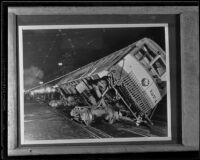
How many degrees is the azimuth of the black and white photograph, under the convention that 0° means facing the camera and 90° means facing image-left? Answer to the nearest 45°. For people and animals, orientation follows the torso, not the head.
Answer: approximately 0°
